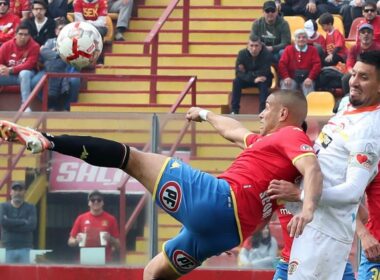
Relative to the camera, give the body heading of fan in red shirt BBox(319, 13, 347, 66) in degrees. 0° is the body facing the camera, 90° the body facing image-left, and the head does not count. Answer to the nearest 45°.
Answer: approximately 45°

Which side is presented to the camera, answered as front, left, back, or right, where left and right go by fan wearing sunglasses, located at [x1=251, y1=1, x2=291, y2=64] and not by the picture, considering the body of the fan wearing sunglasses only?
front

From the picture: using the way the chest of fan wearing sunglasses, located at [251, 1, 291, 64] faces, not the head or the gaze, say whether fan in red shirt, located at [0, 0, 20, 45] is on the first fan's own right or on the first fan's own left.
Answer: on the first fan's own right

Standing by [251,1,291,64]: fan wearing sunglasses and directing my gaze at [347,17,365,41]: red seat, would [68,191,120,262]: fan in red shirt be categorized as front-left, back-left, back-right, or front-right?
back-right

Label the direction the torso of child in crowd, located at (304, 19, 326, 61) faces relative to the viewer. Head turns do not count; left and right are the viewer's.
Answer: facing the viewer and to the left of the viewer

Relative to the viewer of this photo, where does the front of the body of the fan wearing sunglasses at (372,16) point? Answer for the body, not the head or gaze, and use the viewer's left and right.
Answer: facing the viewer

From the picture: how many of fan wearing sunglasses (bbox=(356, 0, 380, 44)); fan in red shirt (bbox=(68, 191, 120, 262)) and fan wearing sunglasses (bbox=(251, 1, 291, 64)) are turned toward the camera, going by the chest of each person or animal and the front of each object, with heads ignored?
3
